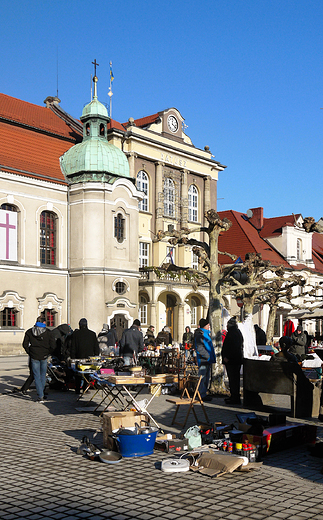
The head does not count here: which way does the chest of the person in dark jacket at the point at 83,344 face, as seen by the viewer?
away from the camera

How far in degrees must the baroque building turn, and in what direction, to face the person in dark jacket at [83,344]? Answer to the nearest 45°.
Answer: approximately 45° to its right

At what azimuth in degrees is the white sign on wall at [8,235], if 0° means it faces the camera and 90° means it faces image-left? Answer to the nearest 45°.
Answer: approximately 315°

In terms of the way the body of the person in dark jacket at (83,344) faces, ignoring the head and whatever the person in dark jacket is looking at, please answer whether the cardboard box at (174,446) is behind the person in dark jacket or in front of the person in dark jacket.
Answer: behind

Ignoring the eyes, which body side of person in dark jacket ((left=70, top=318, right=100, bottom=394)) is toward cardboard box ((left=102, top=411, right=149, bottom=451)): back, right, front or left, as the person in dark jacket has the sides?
back

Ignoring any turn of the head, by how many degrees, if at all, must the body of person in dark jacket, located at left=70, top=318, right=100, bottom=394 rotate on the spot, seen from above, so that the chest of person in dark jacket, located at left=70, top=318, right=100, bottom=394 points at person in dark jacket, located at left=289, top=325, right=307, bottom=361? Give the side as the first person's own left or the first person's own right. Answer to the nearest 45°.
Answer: approximately 45° to the first person's own right
